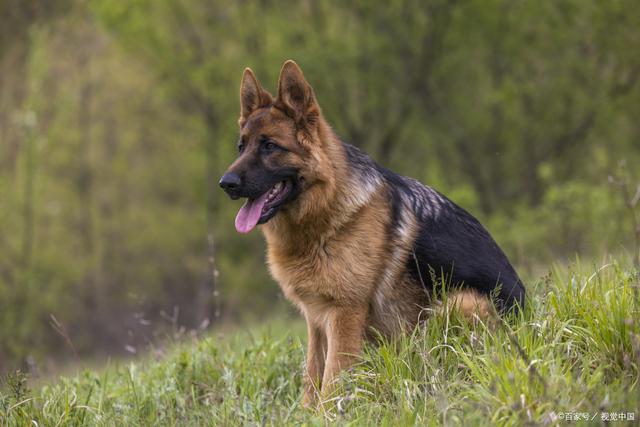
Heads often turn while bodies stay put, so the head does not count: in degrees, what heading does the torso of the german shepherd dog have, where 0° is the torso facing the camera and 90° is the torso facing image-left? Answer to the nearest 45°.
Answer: approximately 45°
